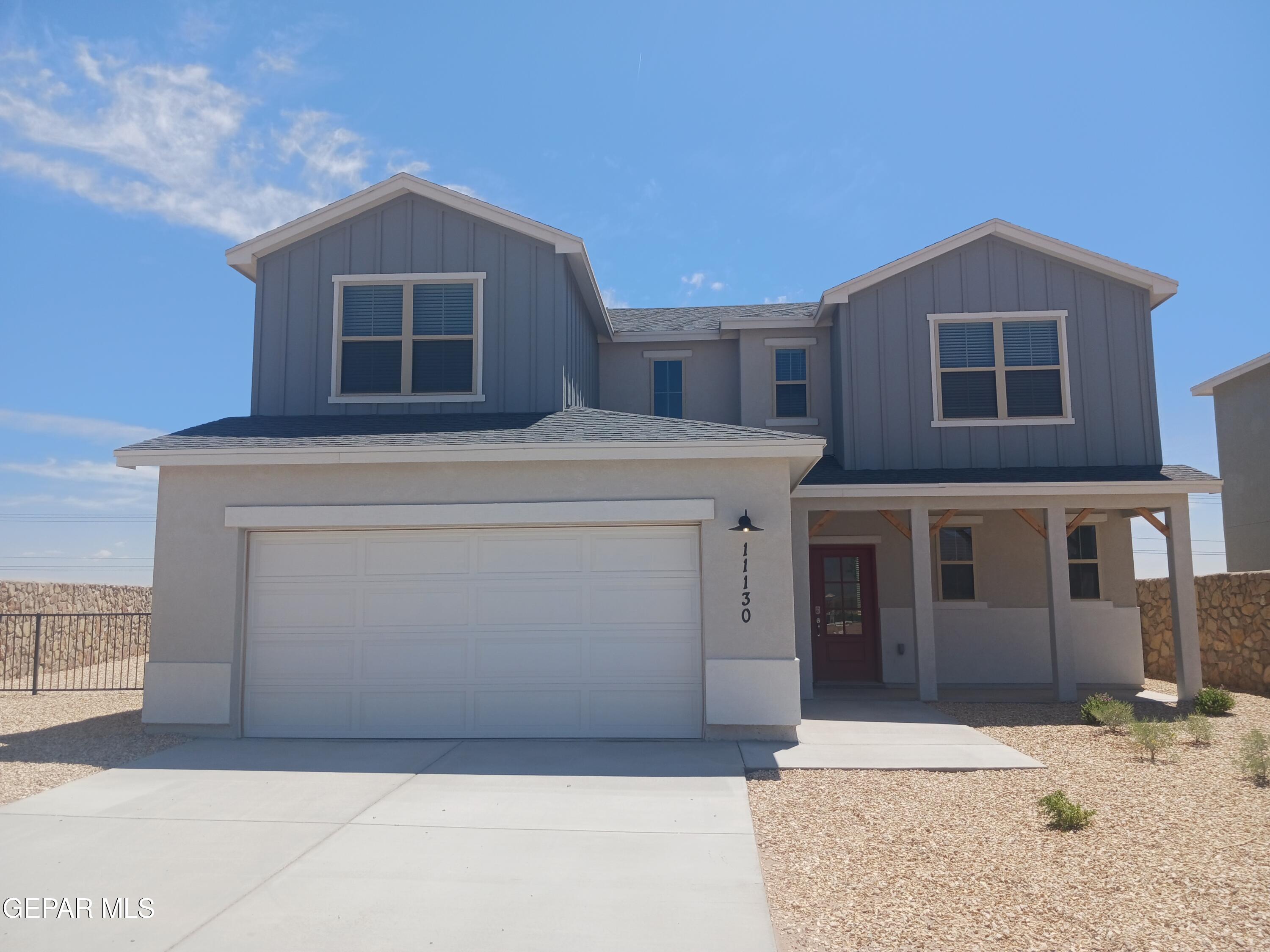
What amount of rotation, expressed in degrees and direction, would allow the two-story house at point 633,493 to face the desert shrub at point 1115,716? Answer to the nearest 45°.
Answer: approximately 90° to its left

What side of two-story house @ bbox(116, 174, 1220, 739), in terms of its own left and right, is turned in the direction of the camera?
front

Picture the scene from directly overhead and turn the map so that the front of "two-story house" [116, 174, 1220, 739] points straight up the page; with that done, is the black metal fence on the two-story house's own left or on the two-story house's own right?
on the two-story house's own right

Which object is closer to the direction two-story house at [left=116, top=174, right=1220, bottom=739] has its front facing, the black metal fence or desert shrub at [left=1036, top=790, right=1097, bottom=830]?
the desert shrub

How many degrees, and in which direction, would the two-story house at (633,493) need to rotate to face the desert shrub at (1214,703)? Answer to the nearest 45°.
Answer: approximately 90° to its left

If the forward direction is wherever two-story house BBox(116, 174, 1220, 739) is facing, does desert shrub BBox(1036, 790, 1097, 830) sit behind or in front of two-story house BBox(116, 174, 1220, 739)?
in front

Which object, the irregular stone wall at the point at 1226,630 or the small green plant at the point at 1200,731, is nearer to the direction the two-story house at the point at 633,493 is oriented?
the small green plant

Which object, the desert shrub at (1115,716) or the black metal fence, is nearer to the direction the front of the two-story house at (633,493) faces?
the desert shrub

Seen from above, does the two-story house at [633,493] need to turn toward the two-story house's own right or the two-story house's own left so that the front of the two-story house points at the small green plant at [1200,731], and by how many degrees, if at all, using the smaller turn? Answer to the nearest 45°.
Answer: approximately 90° to the two-story house's own left

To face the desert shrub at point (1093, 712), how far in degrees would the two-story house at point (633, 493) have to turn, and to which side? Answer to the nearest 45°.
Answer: approximately 90° to its left
